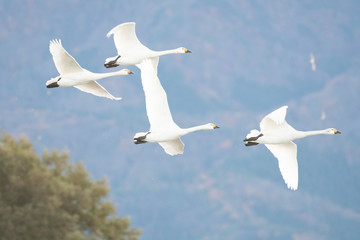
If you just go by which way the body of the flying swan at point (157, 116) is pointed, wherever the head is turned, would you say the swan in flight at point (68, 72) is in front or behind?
behind

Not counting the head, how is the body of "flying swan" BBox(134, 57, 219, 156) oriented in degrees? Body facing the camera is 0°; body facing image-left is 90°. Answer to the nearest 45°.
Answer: approximately 270°

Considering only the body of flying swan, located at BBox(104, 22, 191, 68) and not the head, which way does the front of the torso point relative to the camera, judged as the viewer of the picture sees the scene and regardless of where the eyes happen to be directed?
to the viewer's right

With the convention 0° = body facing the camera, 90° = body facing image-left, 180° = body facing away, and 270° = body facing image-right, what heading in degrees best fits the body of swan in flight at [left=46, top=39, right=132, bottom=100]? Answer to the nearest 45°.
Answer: approximately 270°

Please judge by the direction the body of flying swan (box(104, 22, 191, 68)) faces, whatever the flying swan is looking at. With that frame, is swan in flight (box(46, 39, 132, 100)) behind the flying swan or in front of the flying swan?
behind
